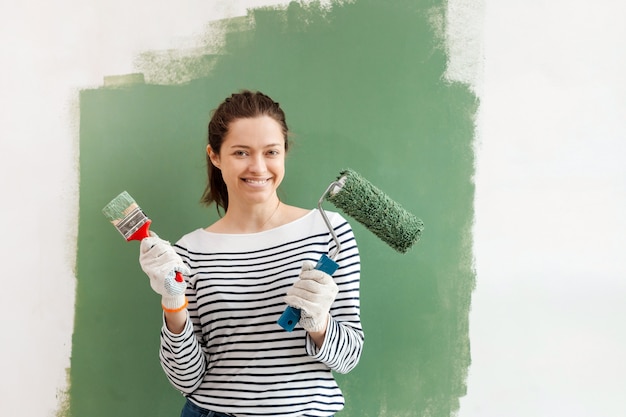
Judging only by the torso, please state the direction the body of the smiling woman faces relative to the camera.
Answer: toward the camera
